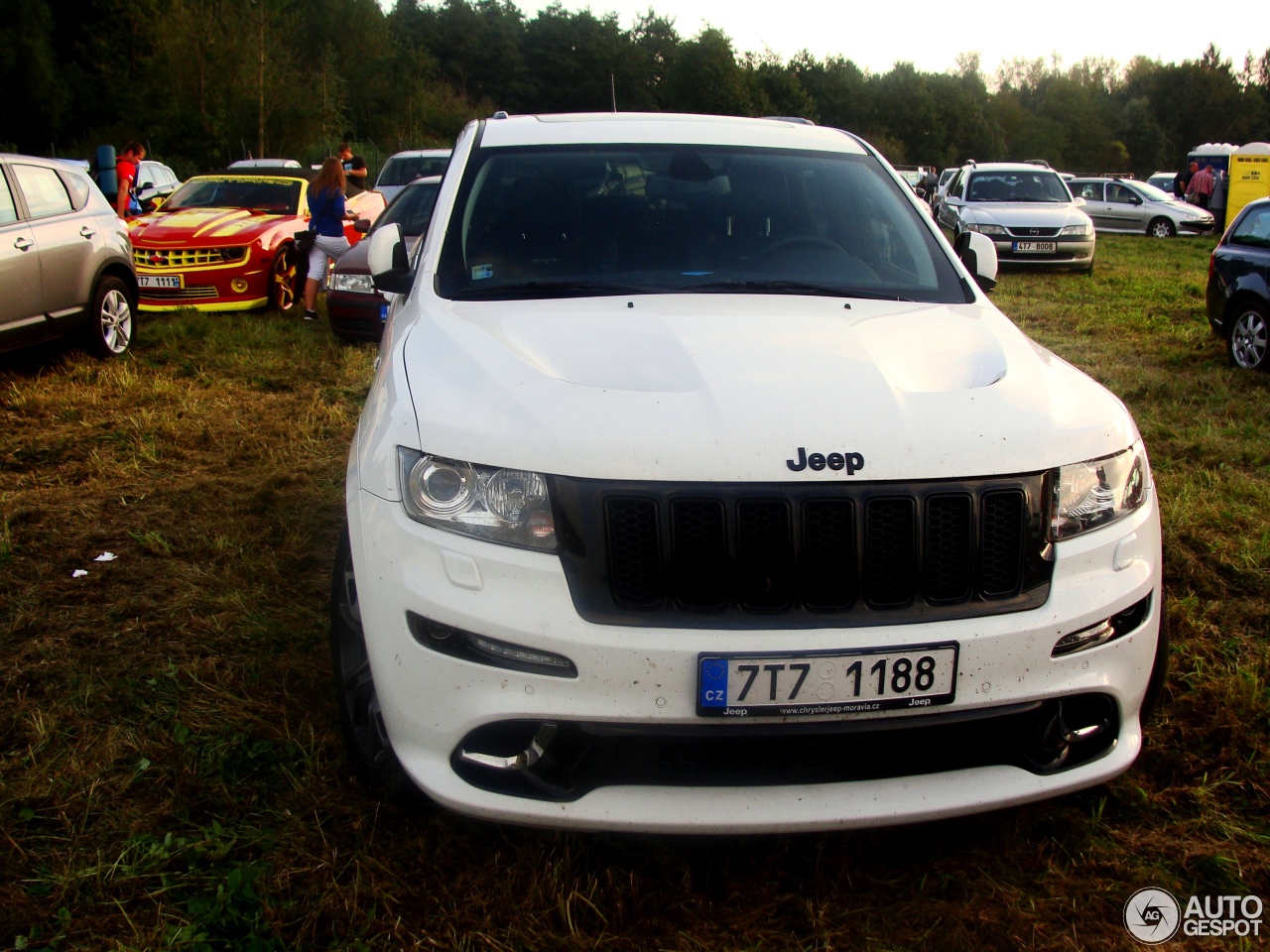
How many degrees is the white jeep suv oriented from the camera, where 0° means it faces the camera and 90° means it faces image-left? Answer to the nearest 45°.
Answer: approximately 0°

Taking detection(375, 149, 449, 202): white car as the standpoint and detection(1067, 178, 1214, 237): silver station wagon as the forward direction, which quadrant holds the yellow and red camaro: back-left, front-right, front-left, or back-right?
back-right

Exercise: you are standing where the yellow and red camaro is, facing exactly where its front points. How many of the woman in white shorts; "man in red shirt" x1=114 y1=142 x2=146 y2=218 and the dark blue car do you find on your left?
2

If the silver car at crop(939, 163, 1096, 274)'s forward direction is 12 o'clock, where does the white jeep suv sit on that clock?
The white jeep suv is roughly at 12 o'clock from the silver car.

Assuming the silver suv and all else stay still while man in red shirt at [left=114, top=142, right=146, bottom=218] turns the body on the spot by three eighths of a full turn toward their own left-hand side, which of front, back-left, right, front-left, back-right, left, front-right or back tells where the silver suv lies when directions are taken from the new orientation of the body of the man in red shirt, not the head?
back-left

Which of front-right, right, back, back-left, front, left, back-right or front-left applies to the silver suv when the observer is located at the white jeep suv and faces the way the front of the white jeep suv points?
back-right

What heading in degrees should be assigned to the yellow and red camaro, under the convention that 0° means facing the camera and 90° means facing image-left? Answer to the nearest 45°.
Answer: approximately 45°
